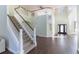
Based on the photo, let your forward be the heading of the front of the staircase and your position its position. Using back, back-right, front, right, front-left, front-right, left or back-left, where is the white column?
front-left

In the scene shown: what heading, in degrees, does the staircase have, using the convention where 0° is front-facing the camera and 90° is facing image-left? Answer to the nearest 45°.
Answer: approximately 315°
